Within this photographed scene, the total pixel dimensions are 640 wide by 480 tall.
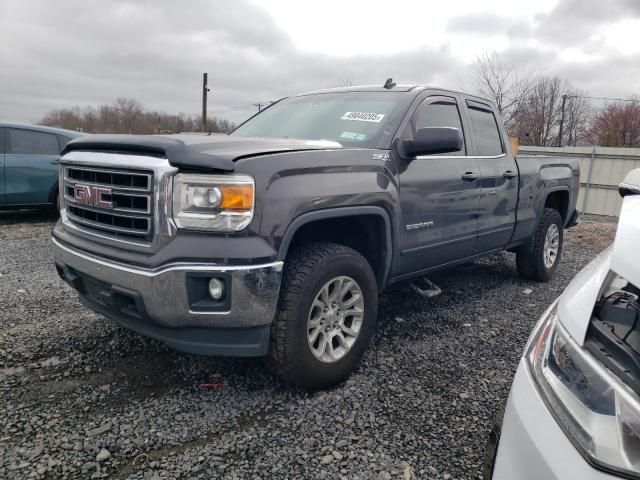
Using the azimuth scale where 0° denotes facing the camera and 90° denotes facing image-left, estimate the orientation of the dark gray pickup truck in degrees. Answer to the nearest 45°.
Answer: approximately 45°

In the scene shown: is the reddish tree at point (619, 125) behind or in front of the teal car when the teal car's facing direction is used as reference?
behind

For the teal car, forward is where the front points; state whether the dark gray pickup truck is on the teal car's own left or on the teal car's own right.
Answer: on the teal car's own left

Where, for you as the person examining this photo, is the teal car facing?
facing to the left of the viewer

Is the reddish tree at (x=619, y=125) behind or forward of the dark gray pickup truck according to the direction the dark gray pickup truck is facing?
behind

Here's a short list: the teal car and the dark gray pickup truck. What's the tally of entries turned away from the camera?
0

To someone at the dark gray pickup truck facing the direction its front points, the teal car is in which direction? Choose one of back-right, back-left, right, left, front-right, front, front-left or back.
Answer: right

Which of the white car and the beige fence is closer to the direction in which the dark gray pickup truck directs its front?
the white car

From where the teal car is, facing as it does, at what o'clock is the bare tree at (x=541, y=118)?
The bare tree is roughly at 5 o'clock from the teal car.

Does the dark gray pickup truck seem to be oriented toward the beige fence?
no

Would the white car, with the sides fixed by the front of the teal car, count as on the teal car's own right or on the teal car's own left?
on the teal car's own left

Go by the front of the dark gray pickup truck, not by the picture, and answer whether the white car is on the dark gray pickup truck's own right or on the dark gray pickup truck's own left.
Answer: on the dark gray pickup truck's own left

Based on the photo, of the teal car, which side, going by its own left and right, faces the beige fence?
back
